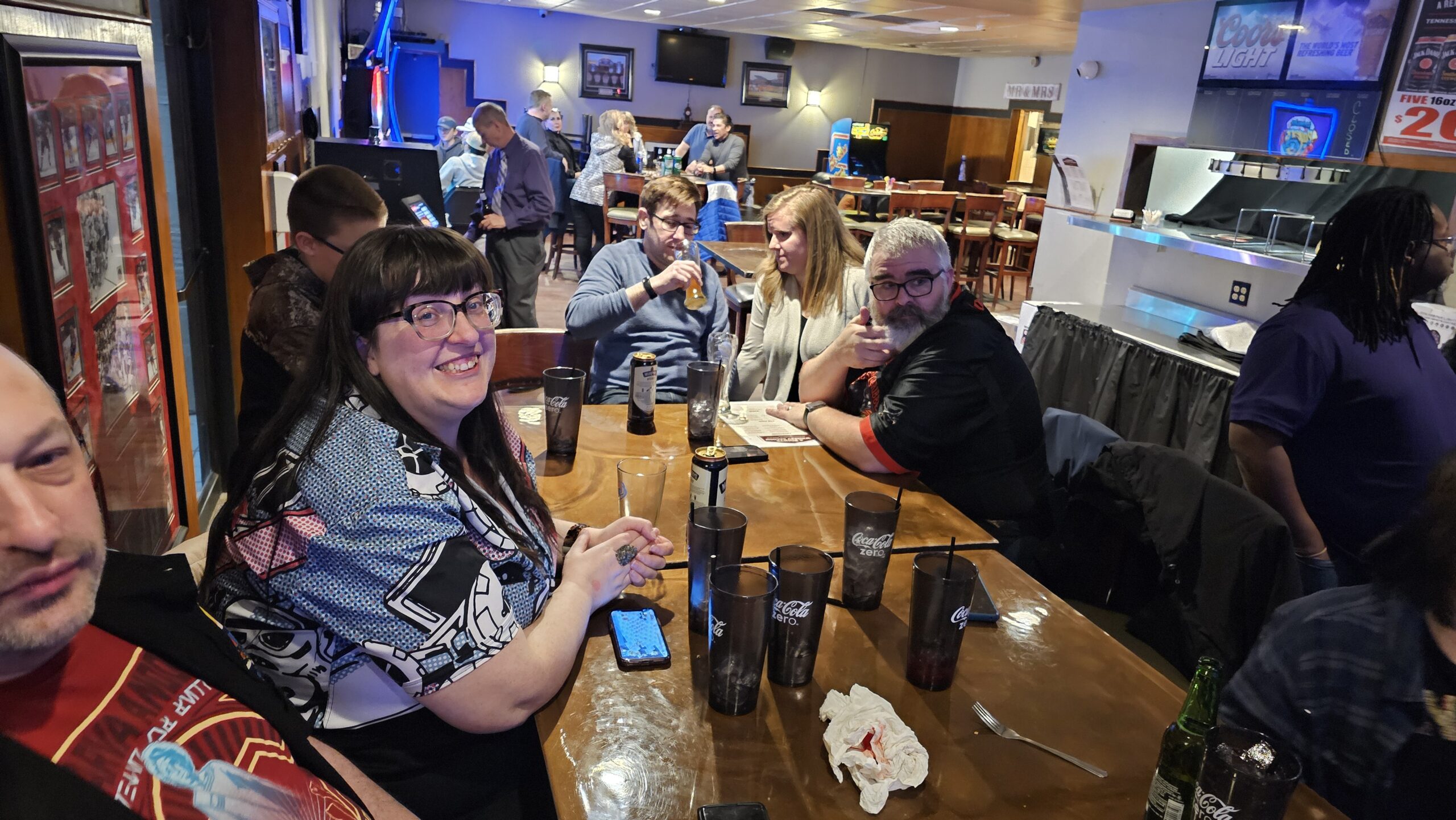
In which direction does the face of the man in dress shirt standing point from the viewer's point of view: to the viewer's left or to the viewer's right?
to the viewer's left

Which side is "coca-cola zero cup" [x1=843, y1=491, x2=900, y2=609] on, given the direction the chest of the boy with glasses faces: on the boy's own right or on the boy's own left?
on the boy's own right

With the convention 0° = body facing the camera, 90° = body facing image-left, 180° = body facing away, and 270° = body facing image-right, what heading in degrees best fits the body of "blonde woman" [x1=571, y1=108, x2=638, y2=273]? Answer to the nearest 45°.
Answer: approximately 225°

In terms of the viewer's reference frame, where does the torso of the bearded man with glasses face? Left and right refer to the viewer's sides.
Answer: facing the viewer and to the left of the viewer

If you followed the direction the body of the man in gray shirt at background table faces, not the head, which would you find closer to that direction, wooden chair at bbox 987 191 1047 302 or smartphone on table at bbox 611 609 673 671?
the smartphone on table

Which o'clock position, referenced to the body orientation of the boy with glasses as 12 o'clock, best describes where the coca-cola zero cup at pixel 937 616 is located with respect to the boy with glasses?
The coca-cola zero cup is roughly at 2 o'clock from the boy with glasses.

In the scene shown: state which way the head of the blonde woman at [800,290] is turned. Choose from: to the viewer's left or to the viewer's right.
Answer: to the viewer's left

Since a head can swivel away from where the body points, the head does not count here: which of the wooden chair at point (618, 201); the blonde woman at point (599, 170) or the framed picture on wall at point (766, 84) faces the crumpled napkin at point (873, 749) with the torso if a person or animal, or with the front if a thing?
the framed picture on wall

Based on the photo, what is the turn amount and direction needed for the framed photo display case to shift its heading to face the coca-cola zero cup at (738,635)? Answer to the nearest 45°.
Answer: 0° — it already faces it

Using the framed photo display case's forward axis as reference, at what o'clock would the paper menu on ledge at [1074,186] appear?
The paper menu on ledge is roughly at 10 o'clock from the framed photo display case.

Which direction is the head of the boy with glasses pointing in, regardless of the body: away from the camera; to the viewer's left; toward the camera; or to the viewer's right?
to the viewer's right
